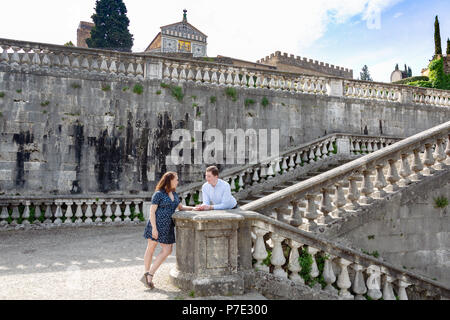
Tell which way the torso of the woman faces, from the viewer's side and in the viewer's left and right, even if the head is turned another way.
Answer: facing the viewer and to the right of the viewer

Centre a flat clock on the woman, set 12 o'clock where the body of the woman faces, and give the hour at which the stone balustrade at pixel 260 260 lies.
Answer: The stone balustrade is roughly at 11 o'clock from the woman.

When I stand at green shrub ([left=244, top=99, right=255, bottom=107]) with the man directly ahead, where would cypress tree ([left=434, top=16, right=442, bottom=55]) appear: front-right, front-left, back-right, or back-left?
back-left

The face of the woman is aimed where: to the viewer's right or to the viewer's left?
to the viewer's right

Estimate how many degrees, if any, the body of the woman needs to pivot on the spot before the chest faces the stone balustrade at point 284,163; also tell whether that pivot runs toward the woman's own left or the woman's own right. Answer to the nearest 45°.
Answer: approximately 90° to the woman's own left

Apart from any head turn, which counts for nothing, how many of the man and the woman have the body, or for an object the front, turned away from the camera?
0

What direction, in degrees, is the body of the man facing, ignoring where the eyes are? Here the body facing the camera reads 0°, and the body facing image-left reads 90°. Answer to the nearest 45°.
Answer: approximately 45°

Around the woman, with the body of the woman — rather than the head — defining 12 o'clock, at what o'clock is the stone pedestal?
The stone pedestal is roughly at 12 o'clock from the woman.

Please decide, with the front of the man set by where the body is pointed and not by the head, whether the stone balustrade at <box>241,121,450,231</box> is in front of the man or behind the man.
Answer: behind

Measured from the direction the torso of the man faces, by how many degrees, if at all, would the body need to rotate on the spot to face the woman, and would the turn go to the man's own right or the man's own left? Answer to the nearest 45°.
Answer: approximately 45° to the man's own right
